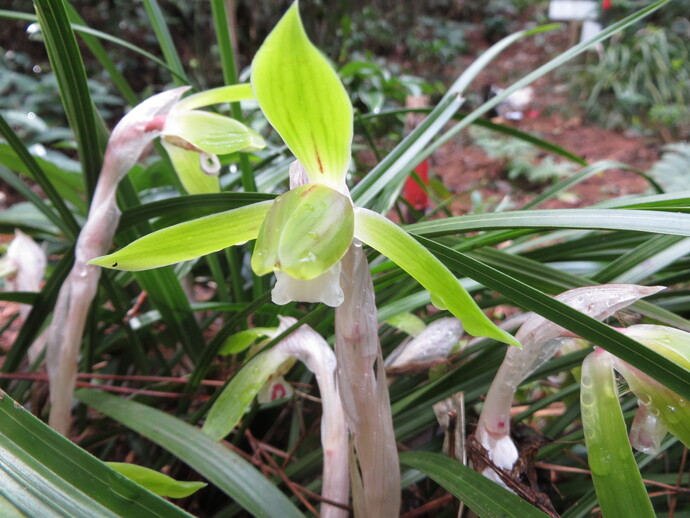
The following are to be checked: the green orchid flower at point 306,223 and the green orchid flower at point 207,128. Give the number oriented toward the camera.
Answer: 1

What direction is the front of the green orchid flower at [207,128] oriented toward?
to the viewer's right

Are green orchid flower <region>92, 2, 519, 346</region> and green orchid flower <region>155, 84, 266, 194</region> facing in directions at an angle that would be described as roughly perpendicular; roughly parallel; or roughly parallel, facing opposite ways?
roughly perpendicular

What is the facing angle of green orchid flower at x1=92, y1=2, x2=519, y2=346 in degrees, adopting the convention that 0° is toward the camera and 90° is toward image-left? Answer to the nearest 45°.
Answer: approximately 0°
